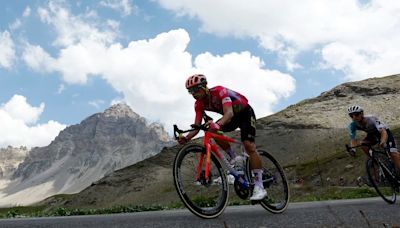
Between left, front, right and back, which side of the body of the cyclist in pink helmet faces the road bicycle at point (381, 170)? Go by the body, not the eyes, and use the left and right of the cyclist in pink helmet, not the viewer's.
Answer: back

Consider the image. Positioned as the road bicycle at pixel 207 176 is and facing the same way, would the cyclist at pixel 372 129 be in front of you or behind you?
behind

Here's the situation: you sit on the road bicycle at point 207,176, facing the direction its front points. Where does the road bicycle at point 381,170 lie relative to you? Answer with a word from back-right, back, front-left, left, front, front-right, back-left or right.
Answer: back

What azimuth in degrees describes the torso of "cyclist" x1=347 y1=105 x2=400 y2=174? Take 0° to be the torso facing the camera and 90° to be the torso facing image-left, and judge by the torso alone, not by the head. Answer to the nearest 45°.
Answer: approximately 45°

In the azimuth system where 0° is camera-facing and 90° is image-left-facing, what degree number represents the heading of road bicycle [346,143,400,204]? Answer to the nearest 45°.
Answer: approximately 45°

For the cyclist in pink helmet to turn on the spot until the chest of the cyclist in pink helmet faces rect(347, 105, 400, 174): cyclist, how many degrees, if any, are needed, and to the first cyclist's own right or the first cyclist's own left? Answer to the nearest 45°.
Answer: approximately 180°
